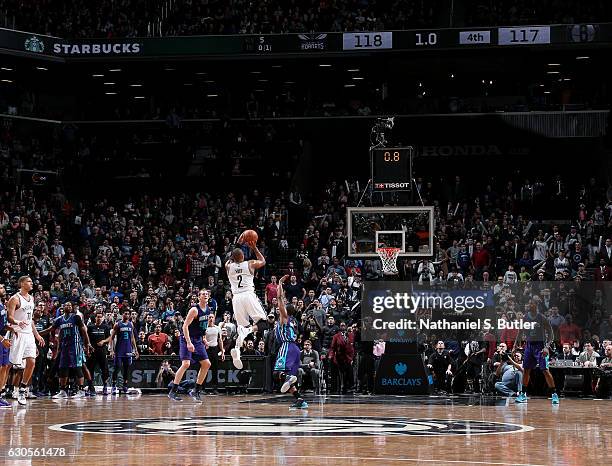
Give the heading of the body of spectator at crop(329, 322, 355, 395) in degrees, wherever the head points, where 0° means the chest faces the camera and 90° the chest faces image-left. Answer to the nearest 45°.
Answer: approximately 0°

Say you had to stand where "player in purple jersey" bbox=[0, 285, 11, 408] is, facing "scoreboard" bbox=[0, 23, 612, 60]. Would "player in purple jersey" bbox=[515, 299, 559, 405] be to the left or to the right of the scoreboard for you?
right

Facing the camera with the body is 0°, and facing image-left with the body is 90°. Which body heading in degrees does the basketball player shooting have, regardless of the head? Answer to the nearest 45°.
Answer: approximately 225°

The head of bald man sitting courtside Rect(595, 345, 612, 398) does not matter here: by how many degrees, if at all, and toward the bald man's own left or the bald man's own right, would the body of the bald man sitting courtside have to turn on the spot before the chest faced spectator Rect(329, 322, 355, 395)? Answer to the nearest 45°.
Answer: approximately 45° to the bald man's own right

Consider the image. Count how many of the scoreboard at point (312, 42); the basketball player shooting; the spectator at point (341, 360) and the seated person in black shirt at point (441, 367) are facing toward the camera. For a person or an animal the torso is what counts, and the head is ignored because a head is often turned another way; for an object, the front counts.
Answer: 3

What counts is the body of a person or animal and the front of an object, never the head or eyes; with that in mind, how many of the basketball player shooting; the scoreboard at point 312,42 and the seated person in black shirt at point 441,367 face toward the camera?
2

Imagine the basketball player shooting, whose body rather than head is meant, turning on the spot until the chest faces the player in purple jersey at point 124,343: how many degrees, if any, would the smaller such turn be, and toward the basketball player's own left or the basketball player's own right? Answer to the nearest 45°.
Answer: approximately 45° to the basketball player's own left
